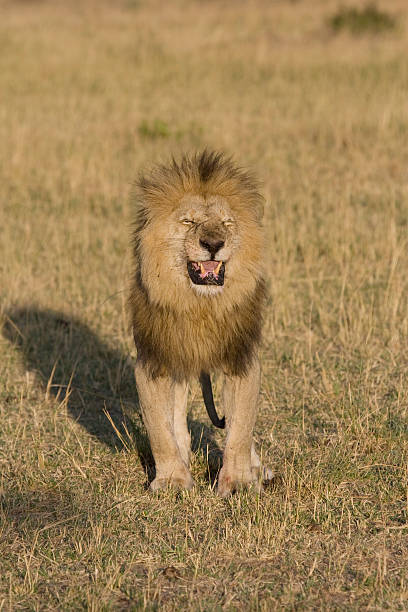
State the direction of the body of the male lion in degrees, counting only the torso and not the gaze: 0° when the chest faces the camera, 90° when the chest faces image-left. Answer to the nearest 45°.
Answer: approximately 0°
